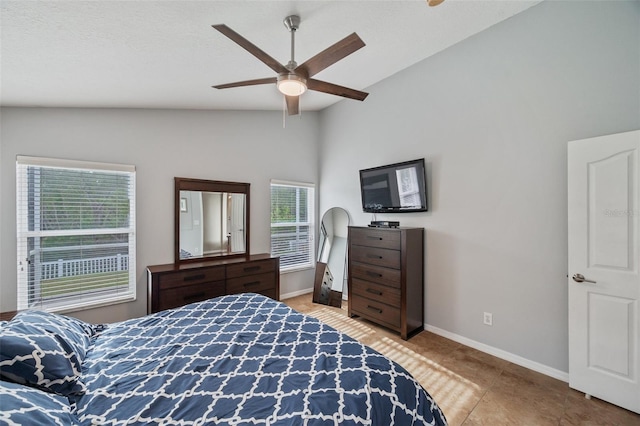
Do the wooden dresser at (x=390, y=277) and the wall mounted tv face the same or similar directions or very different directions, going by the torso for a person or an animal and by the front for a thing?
same or similar directions

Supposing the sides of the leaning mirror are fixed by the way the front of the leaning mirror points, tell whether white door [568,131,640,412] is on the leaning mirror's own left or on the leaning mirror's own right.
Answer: on the leaning mirror's own left

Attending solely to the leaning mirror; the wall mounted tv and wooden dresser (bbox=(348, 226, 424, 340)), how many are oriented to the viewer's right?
0

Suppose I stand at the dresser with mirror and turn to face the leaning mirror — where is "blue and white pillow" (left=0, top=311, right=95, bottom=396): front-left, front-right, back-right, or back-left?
back-right

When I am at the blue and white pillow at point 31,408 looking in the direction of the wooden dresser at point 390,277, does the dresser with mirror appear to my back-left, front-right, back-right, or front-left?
front-left

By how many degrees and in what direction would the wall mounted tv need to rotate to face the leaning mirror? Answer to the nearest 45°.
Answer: approximately 90° to its right

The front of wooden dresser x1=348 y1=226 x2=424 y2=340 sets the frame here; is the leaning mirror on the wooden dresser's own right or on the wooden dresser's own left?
on the wooden dresser's own right

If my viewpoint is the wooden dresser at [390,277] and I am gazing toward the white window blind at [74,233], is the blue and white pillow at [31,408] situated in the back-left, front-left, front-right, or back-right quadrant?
front-left

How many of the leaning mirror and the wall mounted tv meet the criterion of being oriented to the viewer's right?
0

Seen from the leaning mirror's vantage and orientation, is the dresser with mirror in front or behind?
in front

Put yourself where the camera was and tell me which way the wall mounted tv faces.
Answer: facing the viewer and to the left of the viewer

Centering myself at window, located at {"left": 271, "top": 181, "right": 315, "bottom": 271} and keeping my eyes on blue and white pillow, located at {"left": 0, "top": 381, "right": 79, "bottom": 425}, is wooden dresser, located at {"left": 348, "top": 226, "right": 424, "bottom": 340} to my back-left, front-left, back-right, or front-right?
front-left

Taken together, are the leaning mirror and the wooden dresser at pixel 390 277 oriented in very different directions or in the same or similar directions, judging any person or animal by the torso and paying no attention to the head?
same or similar directions

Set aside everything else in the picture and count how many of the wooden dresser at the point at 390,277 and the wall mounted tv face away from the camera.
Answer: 0

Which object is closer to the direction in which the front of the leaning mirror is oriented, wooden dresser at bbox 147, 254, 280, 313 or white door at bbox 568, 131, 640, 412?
the wooden dresser

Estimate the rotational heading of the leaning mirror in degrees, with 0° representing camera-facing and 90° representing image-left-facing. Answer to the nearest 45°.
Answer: approximately 45°

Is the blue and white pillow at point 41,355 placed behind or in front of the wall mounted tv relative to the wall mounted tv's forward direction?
in front
